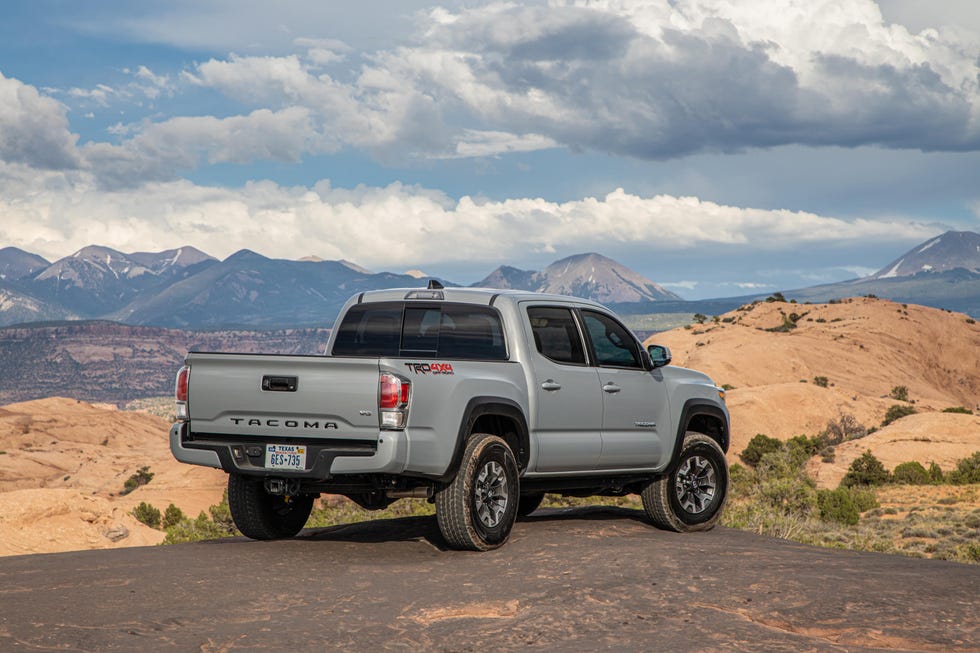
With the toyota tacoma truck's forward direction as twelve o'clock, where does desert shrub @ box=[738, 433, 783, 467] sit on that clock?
The desert shrub is roughly at 11 o'clock from the toyota tacoma truck.

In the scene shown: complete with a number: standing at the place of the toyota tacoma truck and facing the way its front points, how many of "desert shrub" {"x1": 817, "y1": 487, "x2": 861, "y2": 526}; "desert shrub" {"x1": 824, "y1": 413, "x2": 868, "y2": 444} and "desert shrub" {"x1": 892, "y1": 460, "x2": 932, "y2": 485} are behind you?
0

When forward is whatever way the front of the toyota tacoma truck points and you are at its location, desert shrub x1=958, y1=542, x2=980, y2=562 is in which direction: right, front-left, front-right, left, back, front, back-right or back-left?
front

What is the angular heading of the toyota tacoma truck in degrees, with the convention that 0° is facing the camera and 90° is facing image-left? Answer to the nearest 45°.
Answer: approximately 225°

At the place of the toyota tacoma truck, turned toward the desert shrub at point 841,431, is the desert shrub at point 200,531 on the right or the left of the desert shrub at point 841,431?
left

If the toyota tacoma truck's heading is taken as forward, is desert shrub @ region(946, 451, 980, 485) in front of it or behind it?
in front

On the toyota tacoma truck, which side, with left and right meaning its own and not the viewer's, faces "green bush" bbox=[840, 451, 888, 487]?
front

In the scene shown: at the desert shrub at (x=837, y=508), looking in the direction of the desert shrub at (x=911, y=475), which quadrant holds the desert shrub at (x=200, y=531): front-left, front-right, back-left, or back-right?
back-left
